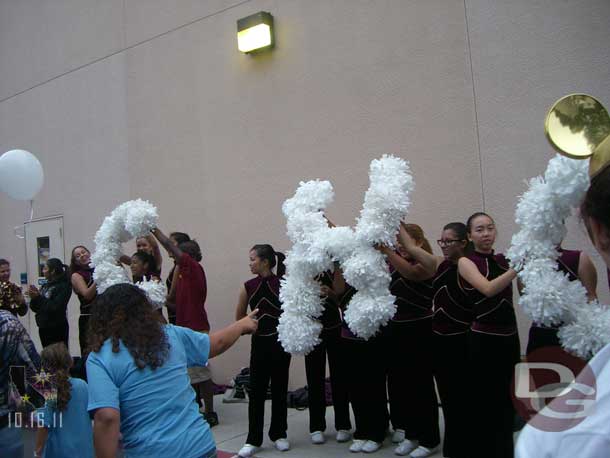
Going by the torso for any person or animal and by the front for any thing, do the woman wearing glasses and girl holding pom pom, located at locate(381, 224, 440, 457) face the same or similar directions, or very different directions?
same or similar directions

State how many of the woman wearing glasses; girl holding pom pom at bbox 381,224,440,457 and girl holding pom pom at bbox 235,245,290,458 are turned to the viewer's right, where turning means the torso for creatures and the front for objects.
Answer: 0

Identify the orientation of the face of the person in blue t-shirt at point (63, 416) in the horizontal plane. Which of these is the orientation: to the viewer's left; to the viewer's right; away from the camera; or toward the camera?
away from the camera

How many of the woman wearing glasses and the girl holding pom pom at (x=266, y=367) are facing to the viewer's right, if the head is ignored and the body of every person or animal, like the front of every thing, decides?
0

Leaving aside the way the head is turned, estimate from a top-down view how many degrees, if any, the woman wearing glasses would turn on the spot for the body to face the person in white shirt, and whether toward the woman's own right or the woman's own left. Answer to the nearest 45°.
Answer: approximately 45° to the woman's own left

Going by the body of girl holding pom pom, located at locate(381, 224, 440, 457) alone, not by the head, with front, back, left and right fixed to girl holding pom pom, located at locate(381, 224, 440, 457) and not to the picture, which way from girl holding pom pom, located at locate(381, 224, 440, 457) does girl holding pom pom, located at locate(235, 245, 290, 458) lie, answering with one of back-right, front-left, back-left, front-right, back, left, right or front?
front-right

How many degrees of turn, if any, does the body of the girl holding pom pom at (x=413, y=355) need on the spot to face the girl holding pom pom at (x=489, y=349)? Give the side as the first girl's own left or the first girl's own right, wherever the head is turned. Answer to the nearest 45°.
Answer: approximately 90° to the first girl's own left

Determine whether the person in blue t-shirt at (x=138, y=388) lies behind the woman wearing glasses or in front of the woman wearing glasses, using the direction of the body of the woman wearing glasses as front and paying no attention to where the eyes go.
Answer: in front

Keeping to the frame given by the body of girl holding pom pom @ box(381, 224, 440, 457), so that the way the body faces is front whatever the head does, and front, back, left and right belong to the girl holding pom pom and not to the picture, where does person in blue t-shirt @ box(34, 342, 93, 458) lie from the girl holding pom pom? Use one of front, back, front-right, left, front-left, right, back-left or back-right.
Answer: front

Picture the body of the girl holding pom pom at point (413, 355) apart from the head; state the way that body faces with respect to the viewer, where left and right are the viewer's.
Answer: facing the viewer and to the left of the viewer

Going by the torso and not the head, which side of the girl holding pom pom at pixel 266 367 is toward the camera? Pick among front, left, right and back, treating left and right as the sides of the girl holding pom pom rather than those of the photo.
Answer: front

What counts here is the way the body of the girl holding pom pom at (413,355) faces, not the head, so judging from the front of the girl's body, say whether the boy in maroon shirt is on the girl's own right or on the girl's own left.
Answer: on the girl's own right
